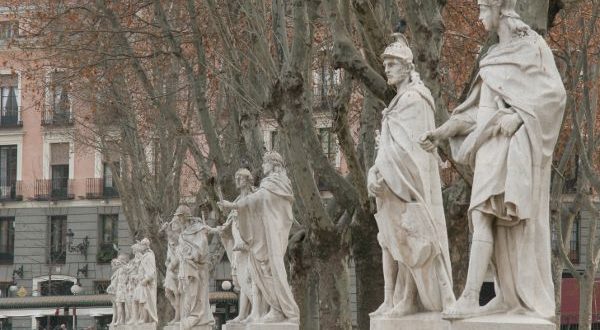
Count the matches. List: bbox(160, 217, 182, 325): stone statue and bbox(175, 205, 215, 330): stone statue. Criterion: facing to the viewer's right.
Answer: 0

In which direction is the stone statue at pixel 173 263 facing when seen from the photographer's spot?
facing the viewer and to the left of the viewer

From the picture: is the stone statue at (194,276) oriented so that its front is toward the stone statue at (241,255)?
no

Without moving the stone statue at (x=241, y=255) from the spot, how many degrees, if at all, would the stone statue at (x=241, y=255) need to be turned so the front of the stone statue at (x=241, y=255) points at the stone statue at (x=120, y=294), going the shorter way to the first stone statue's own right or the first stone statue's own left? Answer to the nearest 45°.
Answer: approximately 135° to the first stone statue's own right

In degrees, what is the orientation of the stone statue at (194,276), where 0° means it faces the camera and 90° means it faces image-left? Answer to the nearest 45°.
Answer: approximately 45°

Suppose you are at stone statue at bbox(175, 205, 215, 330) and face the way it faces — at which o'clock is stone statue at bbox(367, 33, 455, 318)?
stone statue at bbox(367, 33, 455, 318) is roughly at 10 o'clock from stone statue at bbox(175, 205, 215, 330).

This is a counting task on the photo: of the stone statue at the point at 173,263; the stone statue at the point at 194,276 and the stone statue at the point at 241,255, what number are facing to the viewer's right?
0

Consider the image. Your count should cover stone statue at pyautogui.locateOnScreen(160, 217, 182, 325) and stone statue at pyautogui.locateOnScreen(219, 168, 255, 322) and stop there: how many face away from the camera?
0

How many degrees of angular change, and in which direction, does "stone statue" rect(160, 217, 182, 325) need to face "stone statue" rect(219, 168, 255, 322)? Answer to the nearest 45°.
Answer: approximately 45° to its left

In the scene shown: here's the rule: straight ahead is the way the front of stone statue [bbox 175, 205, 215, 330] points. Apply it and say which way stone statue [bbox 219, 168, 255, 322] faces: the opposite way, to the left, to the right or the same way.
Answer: the same way

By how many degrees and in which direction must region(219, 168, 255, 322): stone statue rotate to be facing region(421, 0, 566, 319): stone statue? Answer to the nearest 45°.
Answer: approximately 45° to its left

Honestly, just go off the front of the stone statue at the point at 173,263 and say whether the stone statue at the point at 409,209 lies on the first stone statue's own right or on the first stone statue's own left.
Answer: on the first stone statue's own left

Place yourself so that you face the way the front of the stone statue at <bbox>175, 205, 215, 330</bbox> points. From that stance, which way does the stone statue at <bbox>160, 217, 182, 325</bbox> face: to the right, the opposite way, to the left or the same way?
the same way

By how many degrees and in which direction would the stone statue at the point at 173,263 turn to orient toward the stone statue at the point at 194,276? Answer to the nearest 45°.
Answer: approximately 45° to its left

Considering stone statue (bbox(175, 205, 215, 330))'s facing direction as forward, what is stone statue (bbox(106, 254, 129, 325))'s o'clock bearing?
stone statue (bbox(106, 254, 129, 325)) is roughly at 4 o'clock from stone statue (bbox(175, 205, 215, 330)).

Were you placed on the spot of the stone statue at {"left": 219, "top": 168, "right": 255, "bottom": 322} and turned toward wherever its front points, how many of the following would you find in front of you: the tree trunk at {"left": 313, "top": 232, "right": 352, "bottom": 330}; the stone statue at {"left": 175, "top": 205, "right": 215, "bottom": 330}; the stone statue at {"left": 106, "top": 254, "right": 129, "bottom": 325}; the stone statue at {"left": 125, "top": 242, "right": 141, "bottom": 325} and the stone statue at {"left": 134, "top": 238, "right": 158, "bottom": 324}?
0

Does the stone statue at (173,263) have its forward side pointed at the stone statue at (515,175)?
no
